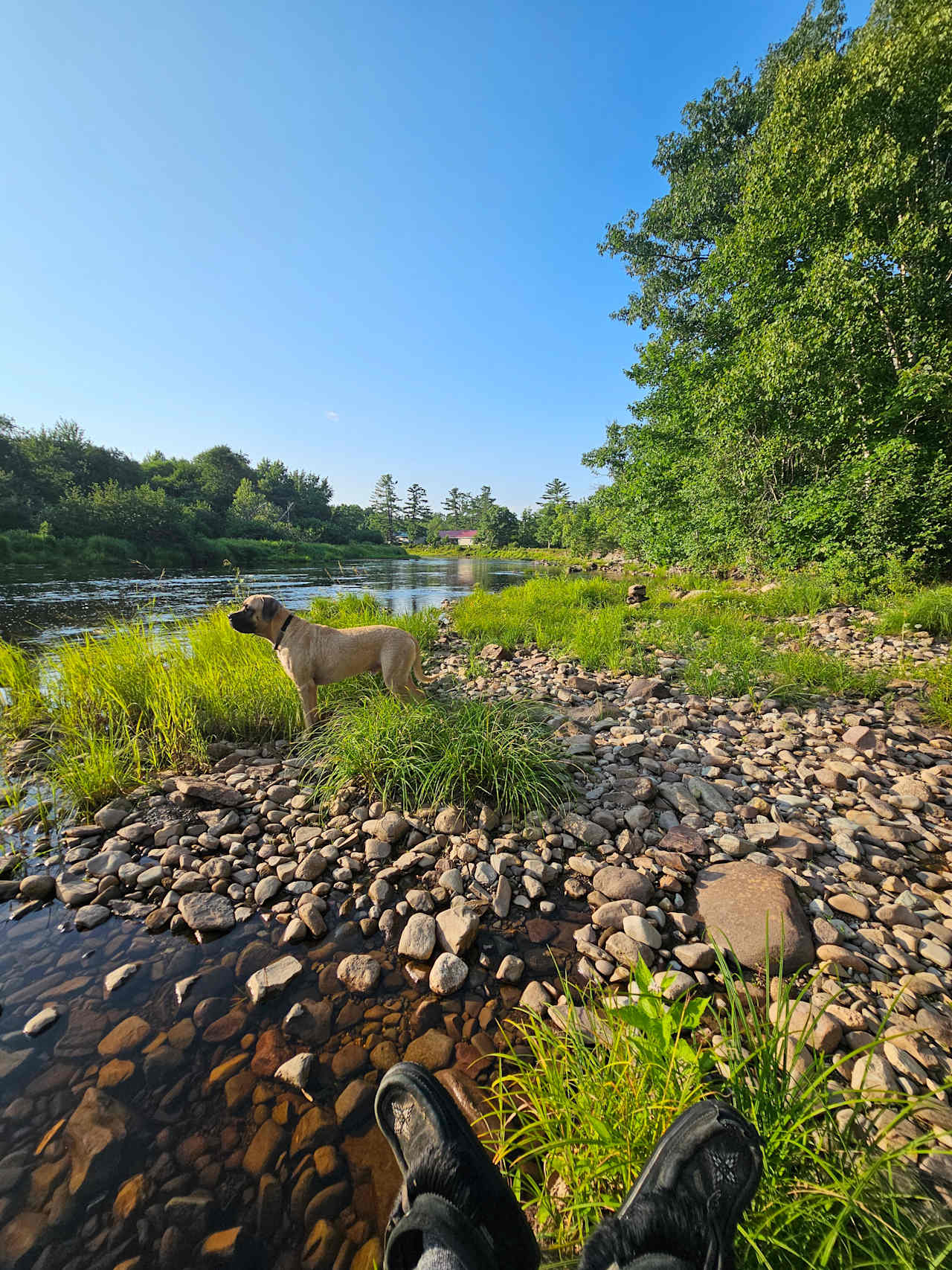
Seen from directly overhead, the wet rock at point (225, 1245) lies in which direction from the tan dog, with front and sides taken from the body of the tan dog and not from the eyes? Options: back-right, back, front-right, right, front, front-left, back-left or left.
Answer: left

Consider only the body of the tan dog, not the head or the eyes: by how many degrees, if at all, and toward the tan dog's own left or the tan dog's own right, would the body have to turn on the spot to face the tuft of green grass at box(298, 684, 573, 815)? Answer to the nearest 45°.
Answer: approximately 135° to the tan dog's own left

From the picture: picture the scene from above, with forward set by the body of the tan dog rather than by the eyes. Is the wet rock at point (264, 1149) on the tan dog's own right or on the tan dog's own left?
on the tan dog's own left

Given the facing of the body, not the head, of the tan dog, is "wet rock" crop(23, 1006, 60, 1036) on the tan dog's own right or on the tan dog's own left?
on the tan dog's own left

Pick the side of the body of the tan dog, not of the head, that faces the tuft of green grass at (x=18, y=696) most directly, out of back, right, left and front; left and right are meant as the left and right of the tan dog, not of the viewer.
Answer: front

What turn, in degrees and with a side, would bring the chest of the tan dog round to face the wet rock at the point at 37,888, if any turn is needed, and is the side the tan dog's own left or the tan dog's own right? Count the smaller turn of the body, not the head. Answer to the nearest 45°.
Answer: approximately 45° to the tan dog's own left

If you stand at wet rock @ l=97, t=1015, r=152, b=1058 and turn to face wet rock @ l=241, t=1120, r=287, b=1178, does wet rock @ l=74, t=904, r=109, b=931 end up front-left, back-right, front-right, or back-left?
back-left

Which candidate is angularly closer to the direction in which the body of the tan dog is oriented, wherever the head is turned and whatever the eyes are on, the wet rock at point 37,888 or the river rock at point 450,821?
the wet rock

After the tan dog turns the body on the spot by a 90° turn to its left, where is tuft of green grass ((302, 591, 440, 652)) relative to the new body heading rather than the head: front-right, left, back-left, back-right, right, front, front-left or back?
back

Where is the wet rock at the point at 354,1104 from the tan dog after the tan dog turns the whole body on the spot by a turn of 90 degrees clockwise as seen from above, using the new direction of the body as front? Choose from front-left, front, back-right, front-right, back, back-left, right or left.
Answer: back

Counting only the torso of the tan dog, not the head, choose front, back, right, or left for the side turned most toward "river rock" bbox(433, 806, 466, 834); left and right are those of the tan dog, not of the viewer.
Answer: left

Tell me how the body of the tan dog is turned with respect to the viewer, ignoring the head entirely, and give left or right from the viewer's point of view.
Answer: facing to the left of the viewer

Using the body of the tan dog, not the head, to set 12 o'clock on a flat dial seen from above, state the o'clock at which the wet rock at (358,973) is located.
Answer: The wet rock is roughly at 9 o'clock from the tan dog.

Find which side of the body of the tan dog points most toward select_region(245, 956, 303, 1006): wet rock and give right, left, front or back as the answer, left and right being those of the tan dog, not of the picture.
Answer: left
